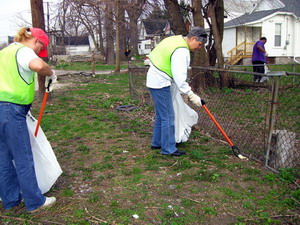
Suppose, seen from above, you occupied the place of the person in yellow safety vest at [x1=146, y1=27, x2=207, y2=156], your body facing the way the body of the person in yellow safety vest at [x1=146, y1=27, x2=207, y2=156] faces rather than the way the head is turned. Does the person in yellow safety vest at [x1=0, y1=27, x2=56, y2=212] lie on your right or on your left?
on your right

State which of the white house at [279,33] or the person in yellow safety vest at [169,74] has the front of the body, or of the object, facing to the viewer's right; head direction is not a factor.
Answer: the person in yellow safety vest

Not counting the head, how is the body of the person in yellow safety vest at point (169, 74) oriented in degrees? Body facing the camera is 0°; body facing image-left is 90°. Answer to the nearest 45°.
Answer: approximately 270°

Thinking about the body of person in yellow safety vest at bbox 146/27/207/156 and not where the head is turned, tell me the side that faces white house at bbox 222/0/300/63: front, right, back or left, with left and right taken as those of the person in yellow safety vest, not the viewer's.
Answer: left

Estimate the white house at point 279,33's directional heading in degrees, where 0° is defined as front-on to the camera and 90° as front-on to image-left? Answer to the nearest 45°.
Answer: approximately 45°

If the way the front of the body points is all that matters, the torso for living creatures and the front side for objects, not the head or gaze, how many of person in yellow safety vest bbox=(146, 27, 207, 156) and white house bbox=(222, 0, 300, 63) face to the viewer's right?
1

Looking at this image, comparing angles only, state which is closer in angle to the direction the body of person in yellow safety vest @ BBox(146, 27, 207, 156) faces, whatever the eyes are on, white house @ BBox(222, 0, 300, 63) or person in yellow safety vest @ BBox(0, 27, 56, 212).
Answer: the white house
